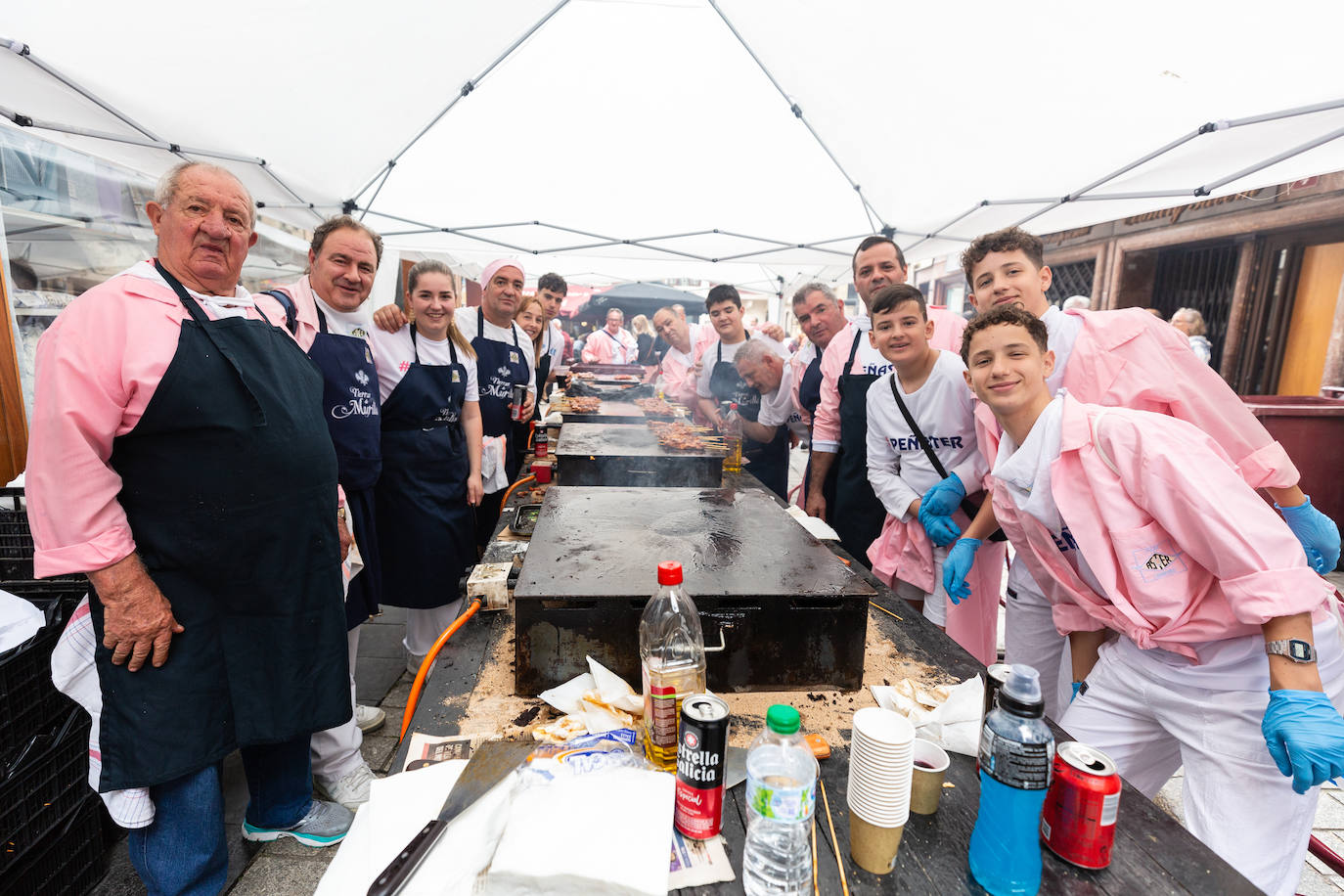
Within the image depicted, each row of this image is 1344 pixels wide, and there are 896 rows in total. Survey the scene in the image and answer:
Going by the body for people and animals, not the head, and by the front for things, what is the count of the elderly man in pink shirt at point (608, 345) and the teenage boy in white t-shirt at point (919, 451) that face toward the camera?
2

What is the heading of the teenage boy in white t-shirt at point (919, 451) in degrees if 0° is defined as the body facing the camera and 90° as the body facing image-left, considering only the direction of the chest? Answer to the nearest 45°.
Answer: approximately 0°

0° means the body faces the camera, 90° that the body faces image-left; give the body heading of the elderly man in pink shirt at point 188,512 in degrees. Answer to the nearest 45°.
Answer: approximately 315°

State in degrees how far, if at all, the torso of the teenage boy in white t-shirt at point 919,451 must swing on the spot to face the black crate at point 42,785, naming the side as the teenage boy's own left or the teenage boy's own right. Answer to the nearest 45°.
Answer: approximately 45° to the teenage boy's own right

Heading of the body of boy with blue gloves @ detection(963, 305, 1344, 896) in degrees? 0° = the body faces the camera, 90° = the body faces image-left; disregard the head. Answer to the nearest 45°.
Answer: approximately 45°

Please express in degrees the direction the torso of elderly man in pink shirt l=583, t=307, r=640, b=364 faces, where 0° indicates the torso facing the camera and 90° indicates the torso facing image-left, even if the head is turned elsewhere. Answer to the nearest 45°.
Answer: approximately 0°
